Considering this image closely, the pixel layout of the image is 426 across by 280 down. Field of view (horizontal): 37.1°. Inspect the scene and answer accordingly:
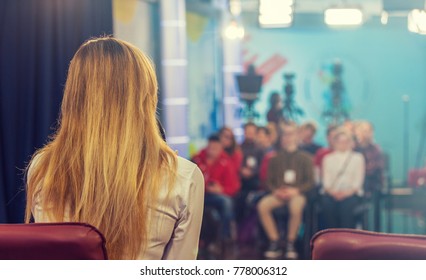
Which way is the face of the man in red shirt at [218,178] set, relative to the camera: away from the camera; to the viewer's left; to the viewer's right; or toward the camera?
toward the camera

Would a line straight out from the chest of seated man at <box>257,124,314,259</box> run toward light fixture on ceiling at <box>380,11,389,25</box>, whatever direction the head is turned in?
no

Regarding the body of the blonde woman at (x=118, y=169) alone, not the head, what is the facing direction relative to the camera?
away from the camera

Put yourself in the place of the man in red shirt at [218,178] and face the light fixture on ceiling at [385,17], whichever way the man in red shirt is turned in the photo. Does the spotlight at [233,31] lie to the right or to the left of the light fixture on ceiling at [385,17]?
left

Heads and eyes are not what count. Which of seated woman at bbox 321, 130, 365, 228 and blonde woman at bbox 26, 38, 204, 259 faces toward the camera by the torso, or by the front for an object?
the seated woman

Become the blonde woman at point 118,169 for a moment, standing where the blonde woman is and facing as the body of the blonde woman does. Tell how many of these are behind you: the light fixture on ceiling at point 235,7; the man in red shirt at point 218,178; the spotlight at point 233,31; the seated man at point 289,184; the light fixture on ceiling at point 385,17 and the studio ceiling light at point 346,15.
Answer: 0

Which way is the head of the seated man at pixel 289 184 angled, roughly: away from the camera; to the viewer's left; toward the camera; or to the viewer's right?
toward the camera

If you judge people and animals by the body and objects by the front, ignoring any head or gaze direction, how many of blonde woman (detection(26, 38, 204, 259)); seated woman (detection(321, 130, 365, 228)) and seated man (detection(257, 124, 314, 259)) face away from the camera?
1

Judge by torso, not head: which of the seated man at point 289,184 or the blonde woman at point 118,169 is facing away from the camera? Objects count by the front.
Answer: the blonde woman

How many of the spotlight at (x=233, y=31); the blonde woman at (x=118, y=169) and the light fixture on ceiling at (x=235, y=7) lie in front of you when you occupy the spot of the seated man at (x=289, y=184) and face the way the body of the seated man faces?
1

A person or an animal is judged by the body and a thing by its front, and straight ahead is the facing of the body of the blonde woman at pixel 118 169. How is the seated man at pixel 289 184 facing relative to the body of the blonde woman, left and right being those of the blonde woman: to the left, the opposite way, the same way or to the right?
the opposite way

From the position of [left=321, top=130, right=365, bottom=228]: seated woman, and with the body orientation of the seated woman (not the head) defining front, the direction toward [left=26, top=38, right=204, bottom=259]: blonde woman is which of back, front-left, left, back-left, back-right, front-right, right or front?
front

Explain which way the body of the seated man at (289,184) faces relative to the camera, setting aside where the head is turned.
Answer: toward the camera

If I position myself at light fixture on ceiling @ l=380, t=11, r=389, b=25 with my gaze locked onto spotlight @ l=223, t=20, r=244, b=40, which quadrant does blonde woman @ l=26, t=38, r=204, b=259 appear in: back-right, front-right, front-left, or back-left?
front-left

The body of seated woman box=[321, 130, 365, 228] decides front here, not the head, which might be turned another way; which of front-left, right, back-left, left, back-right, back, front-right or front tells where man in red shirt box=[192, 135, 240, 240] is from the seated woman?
right

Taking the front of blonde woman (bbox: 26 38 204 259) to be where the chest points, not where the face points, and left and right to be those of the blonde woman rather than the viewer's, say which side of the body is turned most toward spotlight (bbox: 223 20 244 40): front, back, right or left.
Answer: front

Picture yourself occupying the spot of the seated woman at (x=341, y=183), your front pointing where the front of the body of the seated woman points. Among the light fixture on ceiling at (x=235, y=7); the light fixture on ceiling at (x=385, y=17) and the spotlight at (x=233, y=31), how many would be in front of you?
0

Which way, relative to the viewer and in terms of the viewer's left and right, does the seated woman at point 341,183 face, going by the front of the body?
facing the viewer

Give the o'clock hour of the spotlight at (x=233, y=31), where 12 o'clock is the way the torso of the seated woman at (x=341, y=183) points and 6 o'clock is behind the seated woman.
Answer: The spotlight is roughly at 5 o'clock from the seated woman.
